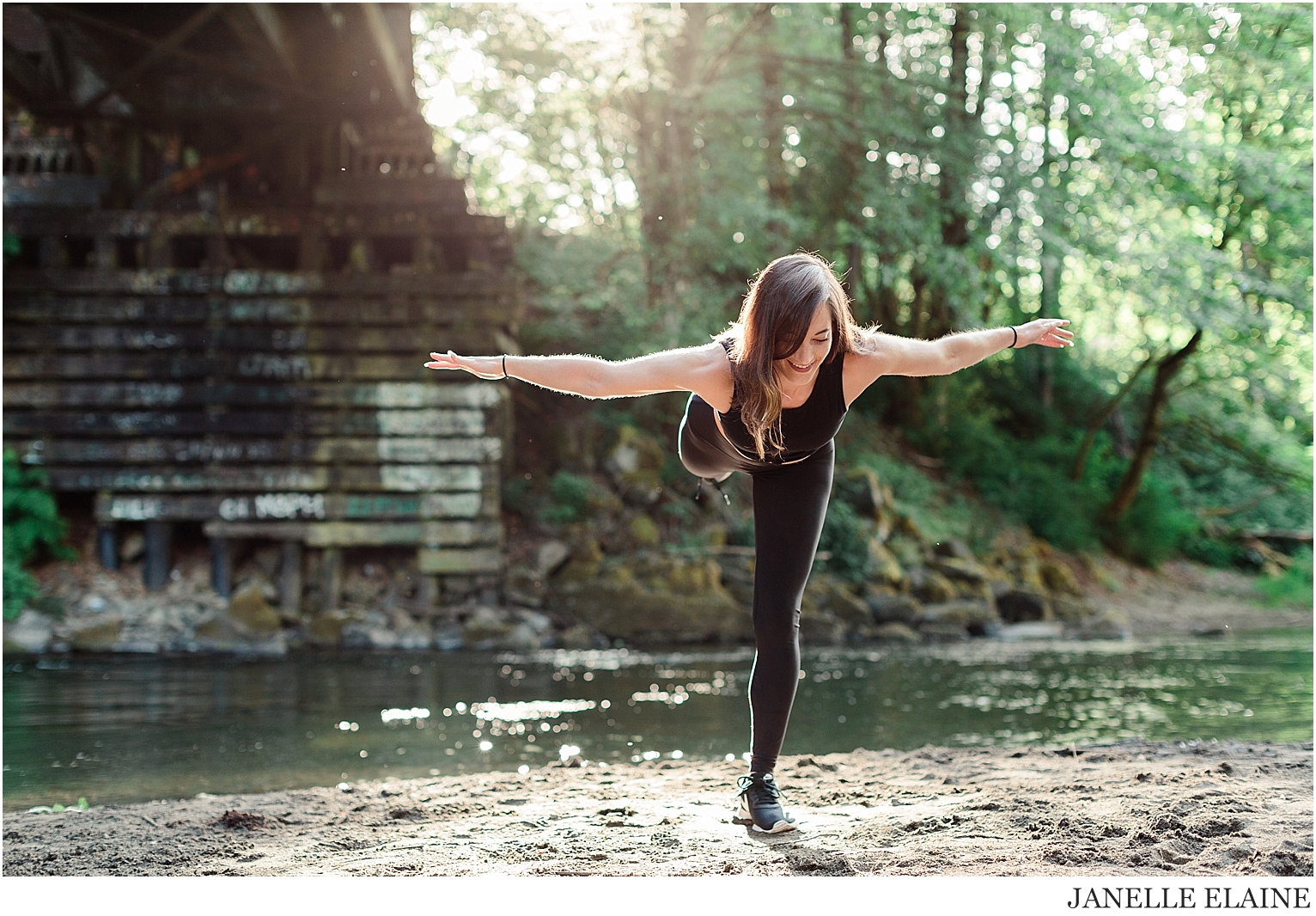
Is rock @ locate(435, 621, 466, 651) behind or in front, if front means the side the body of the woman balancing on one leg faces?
behind

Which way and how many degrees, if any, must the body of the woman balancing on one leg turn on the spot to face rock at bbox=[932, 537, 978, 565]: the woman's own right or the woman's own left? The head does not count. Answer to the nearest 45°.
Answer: approximately 180°

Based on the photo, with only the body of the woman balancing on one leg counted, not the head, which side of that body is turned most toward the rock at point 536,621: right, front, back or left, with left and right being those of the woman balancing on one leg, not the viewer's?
back

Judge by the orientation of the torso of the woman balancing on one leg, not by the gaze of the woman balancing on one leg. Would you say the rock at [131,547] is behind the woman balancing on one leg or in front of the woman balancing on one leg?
behind

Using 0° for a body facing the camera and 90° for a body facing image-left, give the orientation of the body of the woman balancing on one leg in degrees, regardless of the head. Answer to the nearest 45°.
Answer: approximately 0°

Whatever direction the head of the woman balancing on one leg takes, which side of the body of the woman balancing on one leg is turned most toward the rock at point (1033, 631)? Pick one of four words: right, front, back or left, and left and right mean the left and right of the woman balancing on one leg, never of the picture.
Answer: back

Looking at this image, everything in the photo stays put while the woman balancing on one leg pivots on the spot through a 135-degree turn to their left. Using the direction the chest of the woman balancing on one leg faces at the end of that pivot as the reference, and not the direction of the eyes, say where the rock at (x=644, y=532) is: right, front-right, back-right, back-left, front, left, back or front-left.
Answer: front-left

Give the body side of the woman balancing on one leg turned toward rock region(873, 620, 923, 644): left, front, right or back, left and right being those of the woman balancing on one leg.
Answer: back
